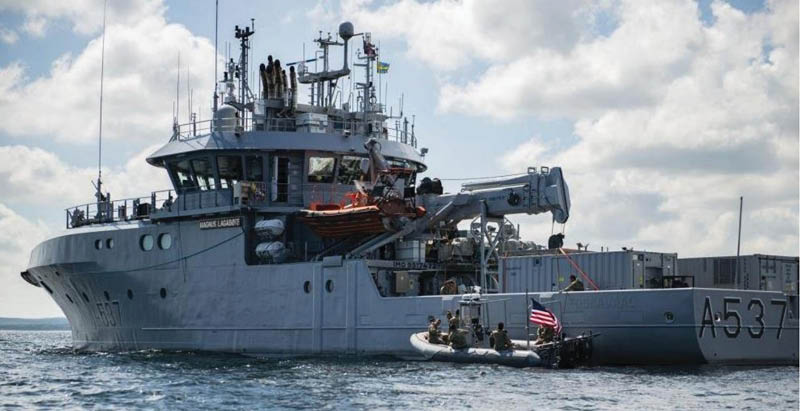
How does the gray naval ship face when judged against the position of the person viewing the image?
facing away from the viewer and to the left of the viewer

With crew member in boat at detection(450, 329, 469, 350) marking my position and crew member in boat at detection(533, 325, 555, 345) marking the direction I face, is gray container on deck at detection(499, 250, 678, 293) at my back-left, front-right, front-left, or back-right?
front-left
